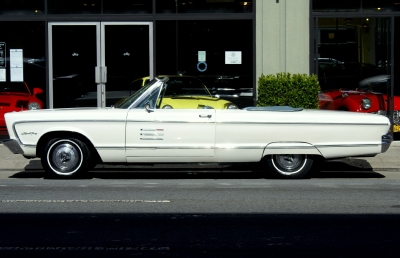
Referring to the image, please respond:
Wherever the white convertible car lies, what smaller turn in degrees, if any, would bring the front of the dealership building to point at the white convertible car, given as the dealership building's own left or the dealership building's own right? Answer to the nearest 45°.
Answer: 0° — it already faces it

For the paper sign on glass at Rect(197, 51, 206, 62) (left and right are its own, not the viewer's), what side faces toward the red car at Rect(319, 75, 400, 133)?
left

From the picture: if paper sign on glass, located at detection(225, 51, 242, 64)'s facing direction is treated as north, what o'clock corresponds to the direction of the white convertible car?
The white convertible car is roughly at 12 o'clock from the paper sign on glass.

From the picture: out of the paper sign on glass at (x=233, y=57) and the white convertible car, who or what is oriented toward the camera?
the paper sign on glass

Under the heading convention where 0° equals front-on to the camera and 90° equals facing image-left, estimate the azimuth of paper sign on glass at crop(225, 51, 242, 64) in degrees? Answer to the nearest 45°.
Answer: approximately 0°

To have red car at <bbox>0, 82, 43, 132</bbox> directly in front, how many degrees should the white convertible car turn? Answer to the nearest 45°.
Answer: approximately 45° to its right

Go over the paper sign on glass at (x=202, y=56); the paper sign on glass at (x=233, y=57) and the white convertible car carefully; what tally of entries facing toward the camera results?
2

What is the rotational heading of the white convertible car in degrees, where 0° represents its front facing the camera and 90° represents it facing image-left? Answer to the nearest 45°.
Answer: approximately 90°

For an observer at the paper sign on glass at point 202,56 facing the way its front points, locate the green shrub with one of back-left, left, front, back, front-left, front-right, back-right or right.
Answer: front-left

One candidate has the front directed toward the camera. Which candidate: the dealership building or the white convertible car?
the dealership building

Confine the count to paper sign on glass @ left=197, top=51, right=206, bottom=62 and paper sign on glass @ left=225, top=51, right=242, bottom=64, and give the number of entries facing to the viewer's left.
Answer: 0

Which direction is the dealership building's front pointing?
toward the camera

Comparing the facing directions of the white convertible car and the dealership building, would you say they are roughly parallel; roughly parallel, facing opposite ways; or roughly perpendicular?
roughly perpendicular

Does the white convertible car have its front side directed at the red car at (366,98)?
no

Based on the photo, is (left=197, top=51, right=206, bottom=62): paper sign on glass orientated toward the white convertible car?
yes
